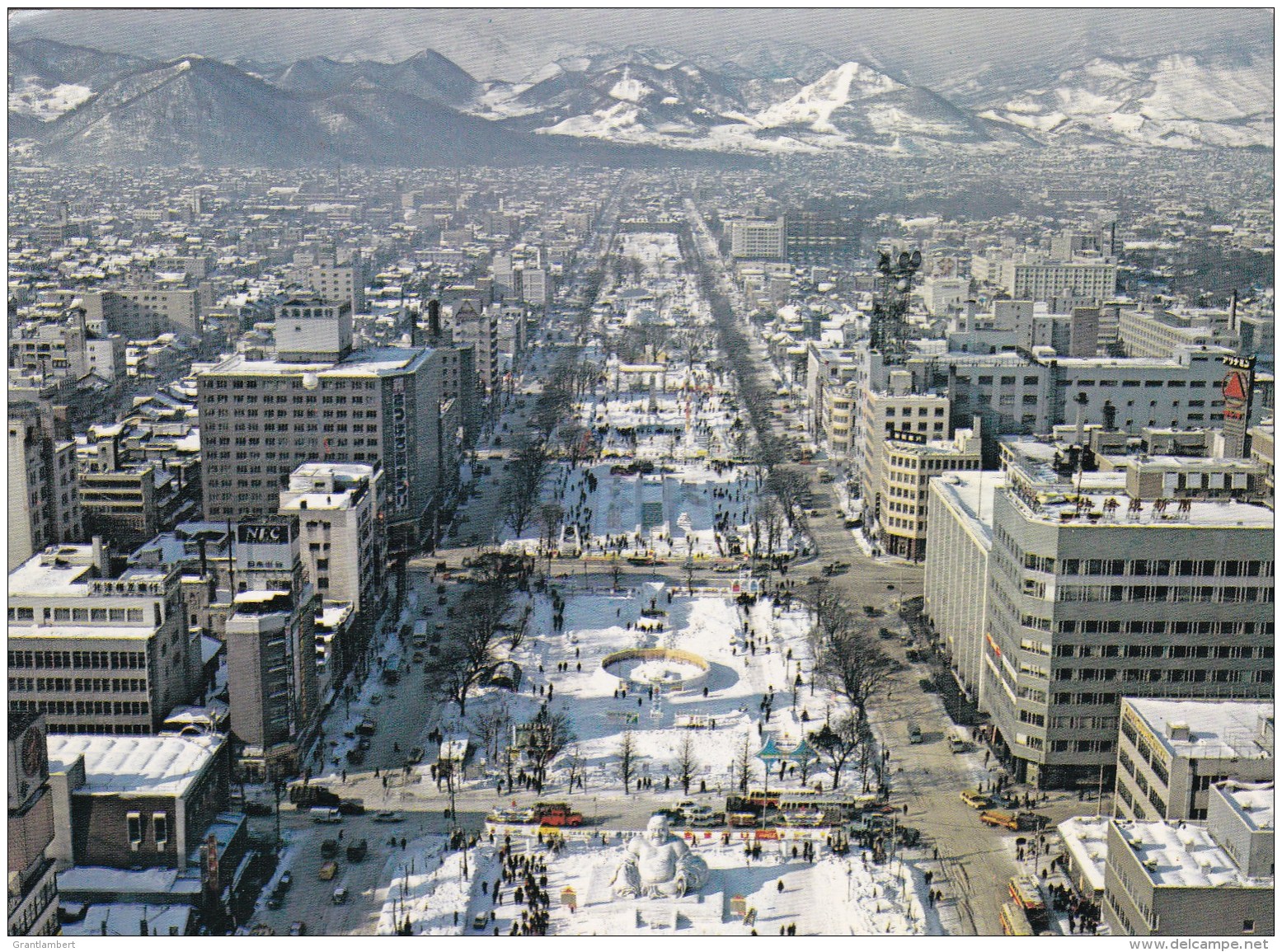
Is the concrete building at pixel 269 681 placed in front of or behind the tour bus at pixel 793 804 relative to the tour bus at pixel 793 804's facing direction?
behind

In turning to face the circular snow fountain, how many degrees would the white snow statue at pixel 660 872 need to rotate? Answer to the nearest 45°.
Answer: approximately 180°

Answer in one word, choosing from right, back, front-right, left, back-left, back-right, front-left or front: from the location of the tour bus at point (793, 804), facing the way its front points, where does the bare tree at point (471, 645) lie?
back-left

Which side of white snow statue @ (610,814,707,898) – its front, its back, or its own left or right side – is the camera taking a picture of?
front

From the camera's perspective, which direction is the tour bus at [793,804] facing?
to the viewer's right

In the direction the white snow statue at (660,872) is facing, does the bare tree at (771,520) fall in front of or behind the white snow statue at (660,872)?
behind

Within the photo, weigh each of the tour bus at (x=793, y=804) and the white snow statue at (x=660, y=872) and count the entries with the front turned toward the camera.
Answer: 1
